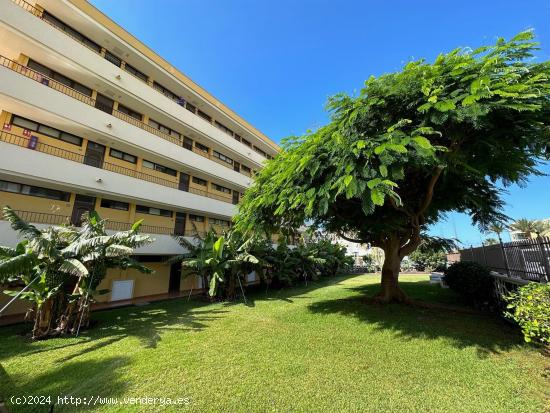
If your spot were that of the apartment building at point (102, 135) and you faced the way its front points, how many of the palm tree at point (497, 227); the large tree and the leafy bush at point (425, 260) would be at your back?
0

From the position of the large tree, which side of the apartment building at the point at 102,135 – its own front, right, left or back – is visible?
front

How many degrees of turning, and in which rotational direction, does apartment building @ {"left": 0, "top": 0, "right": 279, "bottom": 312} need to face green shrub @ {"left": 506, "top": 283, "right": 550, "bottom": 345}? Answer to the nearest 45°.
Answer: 0° — it already faces it

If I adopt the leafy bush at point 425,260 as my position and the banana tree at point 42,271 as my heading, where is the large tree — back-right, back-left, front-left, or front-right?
front-left

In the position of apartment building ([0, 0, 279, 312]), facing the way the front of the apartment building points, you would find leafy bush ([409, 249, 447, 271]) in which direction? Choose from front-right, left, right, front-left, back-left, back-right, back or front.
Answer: front-left

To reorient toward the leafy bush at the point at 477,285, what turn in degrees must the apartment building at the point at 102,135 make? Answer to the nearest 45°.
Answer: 0° — it already faces it

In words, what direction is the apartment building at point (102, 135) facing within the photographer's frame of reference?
facing the viewer and to the right of the viewer

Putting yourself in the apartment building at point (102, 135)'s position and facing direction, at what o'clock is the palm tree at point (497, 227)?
The palm tree is roughly at 10 o'clock from the apartment building.

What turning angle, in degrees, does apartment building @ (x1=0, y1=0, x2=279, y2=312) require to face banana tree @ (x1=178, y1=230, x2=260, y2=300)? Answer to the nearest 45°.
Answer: approximately 45° to its left

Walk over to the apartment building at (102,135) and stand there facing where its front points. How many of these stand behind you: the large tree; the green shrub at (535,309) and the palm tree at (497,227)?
0
